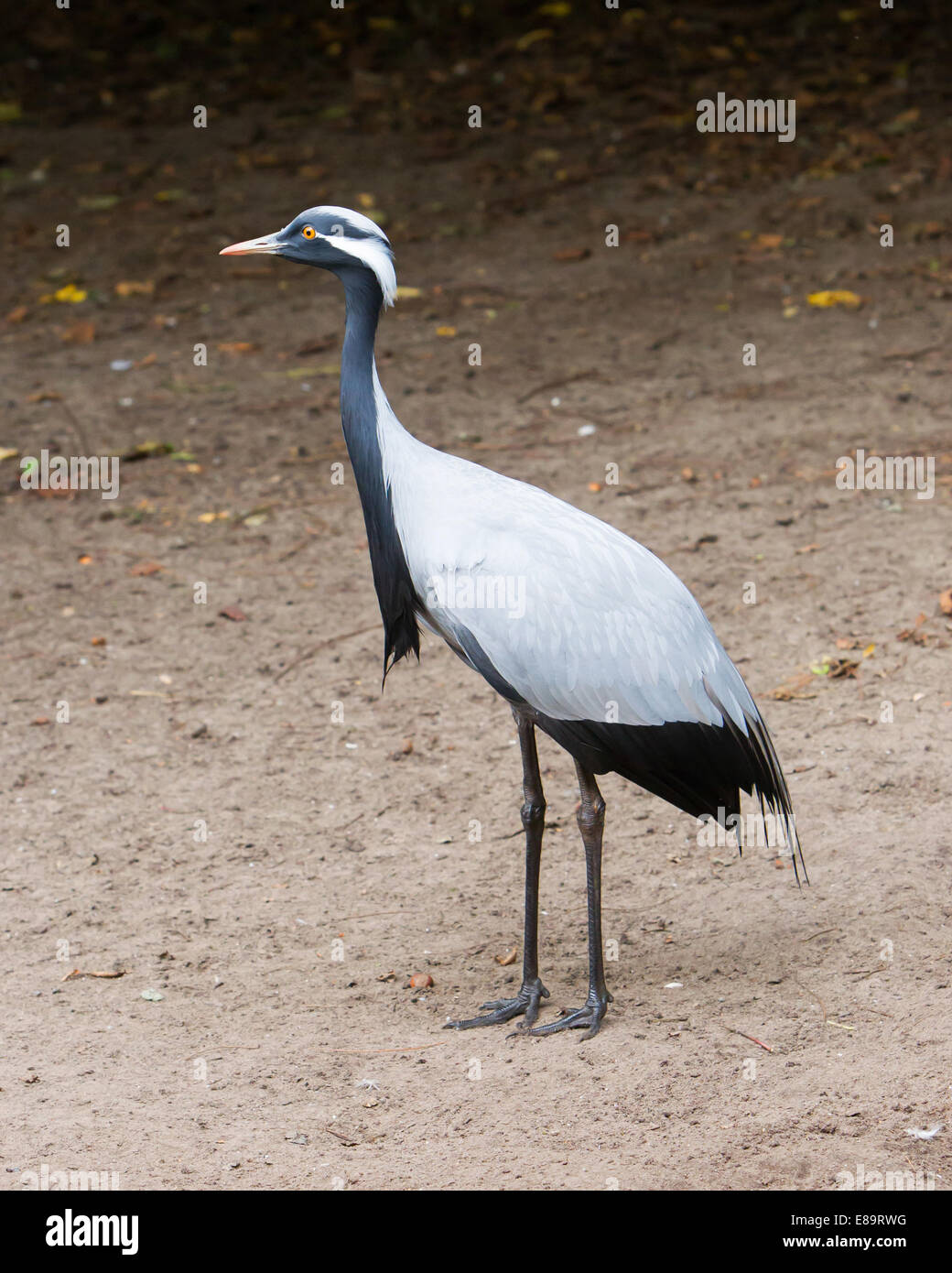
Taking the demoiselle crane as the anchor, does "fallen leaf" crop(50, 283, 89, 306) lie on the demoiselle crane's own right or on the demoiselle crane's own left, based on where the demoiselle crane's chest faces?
on the demoiselle crane's own right

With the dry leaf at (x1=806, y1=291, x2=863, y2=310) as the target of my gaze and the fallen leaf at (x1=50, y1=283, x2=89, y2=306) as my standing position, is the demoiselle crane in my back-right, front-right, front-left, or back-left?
front-right

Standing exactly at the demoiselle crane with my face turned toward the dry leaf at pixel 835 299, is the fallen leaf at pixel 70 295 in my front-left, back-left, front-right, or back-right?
front-left

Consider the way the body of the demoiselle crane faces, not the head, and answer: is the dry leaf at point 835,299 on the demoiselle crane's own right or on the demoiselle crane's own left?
on the demoiselle crane's own right

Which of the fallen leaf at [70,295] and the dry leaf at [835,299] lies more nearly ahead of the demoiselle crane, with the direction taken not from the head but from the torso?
the fallen leaf

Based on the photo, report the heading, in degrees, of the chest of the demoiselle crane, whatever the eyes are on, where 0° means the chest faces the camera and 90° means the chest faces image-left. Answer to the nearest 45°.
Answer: approximately 90°

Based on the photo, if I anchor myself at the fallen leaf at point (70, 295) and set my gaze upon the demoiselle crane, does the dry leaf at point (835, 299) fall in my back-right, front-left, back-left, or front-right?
front-left
